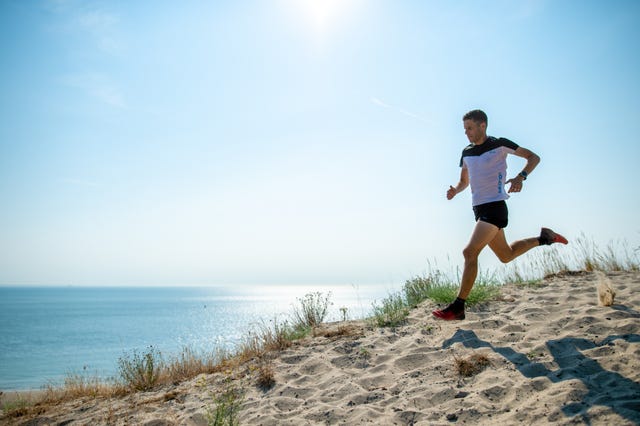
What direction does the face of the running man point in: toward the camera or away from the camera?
toward the camera

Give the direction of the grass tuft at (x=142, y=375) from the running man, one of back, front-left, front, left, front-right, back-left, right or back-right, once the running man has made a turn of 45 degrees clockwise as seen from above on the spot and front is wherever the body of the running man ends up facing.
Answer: front

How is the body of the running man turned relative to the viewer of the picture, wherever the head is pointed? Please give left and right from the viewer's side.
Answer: facing the viewer and to the left of the viewer

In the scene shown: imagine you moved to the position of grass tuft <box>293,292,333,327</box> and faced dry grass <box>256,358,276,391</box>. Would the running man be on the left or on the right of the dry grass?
left

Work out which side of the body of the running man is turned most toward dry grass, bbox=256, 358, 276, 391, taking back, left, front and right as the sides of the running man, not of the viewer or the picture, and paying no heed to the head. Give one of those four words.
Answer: front
